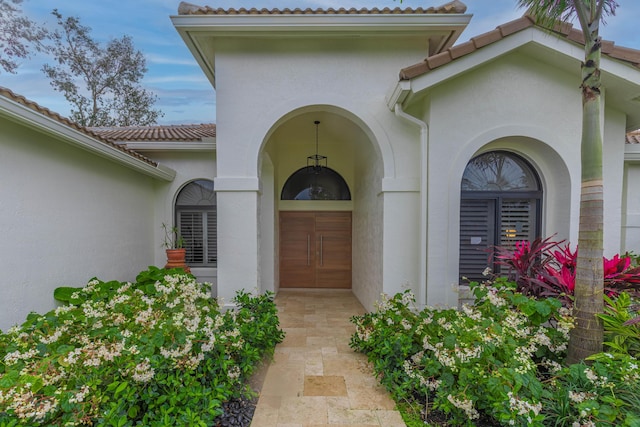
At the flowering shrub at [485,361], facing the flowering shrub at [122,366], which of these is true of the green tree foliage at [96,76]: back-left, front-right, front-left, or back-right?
front-right

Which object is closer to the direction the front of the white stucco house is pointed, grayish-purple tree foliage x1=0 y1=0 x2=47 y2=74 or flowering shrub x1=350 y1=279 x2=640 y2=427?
the flowering shrub

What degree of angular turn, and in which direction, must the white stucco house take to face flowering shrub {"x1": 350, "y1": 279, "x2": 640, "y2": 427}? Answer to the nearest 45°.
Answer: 0° — it already faces it

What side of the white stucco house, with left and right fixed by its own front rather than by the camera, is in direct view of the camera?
front

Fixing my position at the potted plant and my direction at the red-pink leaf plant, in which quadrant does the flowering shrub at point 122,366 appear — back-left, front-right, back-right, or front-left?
front-right

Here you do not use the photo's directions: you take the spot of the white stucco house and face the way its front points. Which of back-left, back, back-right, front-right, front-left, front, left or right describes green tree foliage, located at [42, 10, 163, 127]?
back-right

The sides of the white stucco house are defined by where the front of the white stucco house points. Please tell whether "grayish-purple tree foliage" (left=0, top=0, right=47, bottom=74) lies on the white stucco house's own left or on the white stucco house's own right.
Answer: on the white stucco house's own right
